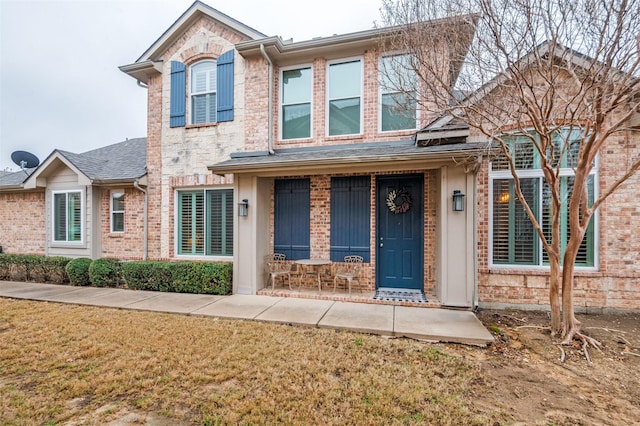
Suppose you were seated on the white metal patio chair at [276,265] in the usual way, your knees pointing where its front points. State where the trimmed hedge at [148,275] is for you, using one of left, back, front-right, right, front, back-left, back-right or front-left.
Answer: back-right

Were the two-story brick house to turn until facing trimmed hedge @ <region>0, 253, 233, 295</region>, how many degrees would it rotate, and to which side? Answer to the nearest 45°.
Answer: approximately 90° to its right

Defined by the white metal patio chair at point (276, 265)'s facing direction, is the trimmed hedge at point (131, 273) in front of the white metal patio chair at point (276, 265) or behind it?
behind

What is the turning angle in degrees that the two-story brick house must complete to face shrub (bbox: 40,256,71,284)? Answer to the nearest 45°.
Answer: approximately 90° to its right

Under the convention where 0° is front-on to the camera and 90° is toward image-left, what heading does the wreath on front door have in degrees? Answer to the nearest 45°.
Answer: approximately 0°

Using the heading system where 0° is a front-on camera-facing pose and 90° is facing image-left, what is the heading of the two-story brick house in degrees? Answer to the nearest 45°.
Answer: approximately 0°

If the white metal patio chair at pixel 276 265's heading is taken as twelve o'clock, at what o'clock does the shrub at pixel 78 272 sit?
The shrub is roughly at 5 o'clock from the white metal patio chair.

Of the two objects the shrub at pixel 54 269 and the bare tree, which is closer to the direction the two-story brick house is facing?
the bare tree

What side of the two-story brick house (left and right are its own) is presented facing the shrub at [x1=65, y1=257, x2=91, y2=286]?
right

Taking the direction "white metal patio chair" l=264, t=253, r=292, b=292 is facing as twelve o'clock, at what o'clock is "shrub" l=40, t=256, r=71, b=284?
The shrub is roughly at 5 o'clock from the white metal patio chair.
